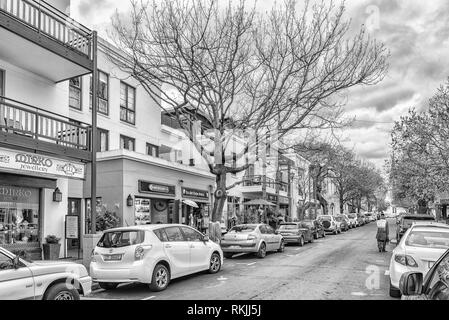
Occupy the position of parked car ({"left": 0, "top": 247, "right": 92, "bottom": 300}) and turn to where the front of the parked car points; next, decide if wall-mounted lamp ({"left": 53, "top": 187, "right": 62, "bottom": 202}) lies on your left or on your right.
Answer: on your left

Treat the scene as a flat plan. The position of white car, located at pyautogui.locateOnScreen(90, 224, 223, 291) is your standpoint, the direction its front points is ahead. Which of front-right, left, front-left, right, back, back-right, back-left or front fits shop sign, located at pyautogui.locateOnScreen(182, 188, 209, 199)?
front-left

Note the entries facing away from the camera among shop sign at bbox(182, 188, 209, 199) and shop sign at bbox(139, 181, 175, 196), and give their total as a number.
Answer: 0

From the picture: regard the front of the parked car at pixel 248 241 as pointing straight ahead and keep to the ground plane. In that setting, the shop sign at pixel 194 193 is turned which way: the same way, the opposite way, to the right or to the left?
to the right

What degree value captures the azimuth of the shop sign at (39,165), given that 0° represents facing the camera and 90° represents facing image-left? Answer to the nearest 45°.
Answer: approximately 315°

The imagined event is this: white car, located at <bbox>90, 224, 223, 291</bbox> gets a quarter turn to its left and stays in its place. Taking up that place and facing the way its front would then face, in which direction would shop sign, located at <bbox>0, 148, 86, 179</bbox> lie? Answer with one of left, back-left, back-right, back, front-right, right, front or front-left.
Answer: front

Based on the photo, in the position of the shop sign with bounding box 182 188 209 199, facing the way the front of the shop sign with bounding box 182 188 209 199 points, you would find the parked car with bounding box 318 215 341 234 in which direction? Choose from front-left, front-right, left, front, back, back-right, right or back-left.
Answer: left

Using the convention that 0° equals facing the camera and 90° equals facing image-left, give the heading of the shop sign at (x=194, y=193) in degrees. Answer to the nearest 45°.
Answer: approximately 315°

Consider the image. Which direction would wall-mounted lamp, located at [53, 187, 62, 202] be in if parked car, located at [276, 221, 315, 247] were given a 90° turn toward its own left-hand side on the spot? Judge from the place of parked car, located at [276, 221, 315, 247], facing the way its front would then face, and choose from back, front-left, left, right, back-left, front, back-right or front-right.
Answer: left

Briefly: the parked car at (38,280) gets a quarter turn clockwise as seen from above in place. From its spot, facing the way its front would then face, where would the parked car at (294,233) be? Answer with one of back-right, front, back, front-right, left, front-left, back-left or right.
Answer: back-left

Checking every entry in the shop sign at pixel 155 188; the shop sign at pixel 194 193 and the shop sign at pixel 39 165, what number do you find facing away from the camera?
0

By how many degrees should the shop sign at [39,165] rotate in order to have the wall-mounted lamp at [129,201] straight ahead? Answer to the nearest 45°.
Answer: approximately 90° to its left

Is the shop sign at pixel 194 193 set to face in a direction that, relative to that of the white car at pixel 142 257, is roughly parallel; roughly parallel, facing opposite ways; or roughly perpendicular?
roughly perpendicular

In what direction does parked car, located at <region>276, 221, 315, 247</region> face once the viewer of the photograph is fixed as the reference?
facing away from the viewer and to the right of the viewer

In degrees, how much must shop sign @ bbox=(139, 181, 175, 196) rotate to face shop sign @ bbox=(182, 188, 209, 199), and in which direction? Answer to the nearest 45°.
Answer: approximately 90° to its left

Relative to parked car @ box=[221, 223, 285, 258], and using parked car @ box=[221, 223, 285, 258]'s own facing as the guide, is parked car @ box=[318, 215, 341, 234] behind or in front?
in front
